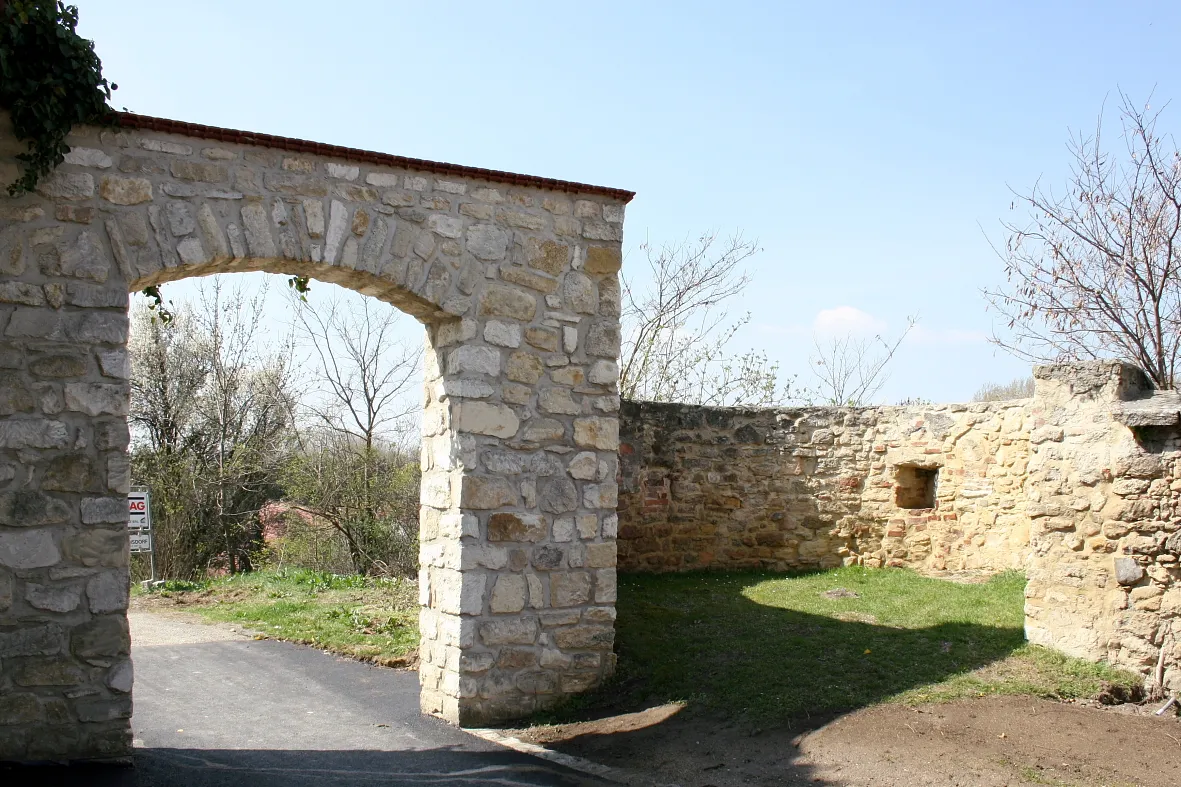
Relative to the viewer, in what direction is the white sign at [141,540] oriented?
toward the camera

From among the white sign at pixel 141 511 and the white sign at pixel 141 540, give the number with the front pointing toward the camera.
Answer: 2

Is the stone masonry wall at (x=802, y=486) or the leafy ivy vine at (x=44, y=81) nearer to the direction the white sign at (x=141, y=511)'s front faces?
the leafy ivy vine

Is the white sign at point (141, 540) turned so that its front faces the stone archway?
yes

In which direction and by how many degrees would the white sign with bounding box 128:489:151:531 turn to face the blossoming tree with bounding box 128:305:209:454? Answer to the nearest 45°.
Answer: approximately 180°

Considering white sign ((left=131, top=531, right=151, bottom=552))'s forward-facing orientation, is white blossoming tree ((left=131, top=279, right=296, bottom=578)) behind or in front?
behind

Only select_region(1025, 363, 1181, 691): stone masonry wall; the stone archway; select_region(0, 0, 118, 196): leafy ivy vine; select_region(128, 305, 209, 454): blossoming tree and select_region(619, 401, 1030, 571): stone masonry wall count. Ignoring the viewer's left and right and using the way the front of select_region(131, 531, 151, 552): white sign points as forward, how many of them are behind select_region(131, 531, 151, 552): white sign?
1

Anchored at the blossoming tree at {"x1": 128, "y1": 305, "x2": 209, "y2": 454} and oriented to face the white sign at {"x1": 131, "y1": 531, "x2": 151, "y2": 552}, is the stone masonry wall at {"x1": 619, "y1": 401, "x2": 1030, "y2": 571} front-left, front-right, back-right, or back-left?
front-left

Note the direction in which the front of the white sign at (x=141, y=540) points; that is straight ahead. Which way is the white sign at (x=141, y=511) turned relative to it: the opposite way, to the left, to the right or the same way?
the same way

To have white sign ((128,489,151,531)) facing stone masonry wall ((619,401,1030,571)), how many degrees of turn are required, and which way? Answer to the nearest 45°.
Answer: approximately 45° to its left

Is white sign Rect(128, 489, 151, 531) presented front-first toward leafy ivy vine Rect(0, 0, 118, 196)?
yes

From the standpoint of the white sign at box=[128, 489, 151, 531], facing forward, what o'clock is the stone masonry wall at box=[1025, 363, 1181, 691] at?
The stone masonry wall is roughly at 11 o'clock from the white sign.

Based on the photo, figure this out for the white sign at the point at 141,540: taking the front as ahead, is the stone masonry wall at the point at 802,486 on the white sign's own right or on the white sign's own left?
on the white sign's own left

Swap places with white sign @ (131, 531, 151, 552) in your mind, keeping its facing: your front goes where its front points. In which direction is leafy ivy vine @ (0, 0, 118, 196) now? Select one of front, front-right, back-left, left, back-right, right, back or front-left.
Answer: front

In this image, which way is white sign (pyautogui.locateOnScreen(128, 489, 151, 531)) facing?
toward the camera
